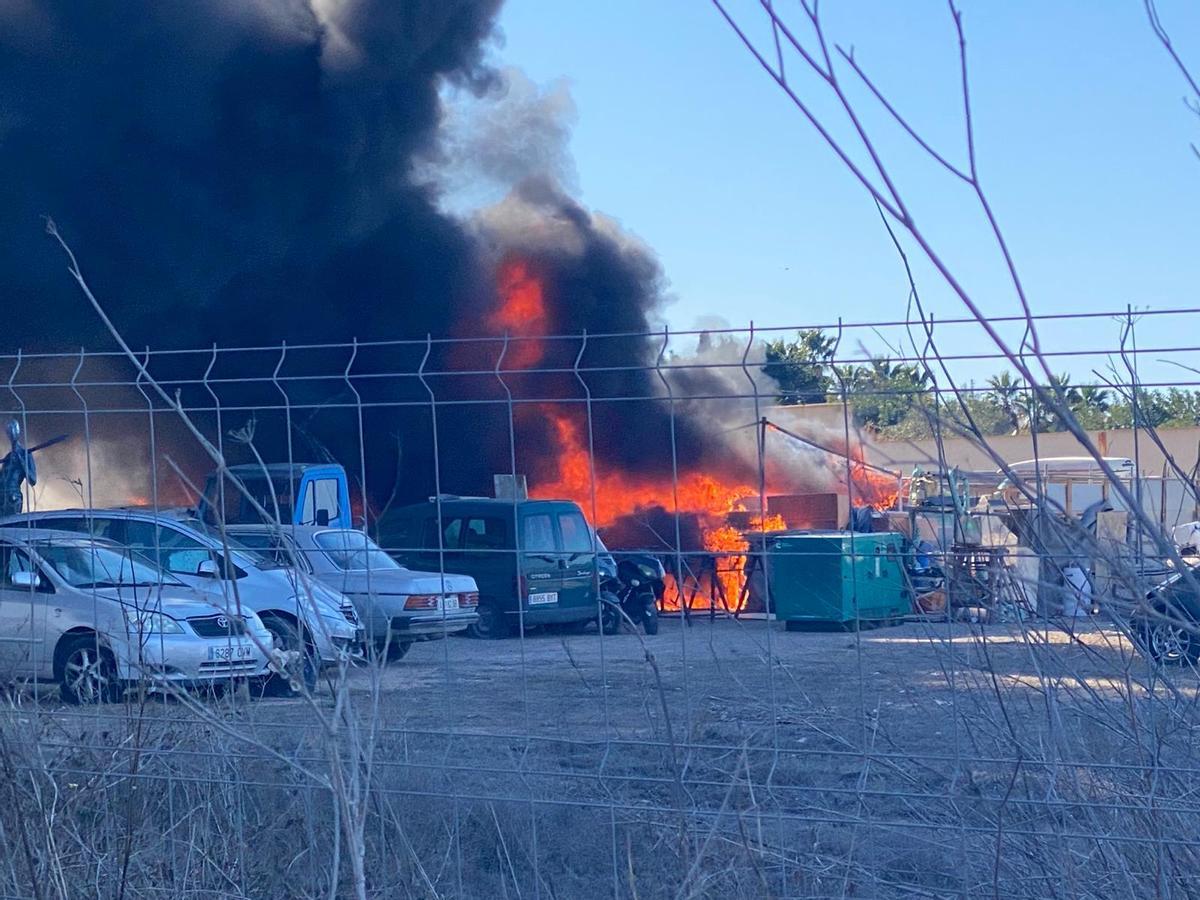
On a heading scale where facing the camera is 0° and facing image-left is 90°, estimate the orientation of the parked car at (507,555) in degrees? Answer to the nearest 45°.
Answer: approximately 135°

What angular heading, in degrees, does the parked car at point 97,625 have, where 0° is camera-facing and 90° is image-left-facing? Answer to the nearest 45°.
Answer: approximately 315°

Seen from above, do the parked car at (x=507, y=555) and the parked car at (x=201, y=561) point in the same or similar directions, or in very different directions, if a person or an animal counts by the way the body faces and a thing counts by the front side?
very different directions
